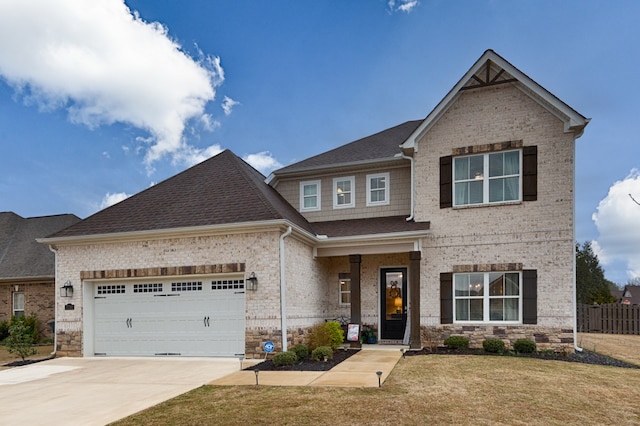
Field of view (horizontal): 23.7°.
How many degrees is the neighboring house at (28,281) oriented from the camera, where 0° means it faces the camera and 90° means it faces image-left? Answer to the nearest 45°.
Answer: approximately 0°

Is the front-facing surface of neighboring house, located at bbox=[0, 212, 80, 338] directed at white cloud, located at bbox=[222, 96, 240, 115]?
no

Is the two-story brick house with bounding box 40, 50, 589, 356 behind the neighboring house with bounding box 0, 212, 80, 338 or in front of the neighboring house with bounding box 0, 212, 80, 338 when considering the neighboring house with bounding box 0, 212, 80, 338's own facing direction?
in front

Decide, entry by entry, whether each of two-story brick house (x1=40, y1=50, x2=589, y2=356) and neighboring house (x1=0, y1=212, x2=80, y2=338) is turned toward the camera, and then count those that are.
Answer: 2

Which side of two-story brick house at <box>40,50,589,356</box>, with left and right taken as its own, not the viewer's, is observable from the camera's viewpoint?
front

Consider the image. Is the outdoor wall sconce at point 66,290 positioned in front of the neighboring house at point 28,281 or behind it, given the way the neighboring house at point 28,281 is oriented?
in front

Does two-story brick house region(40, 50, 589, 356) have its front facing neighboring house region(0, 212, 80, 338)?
no

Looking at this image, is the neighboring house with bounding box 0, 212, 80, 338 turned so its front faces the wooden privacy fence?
no

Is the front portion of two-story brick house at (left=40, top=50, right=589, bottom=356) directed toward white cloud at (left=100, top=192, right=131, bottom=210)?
no

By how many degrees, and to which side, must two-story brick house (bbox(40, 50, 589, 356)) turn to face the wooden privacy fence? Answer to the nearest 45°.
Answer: approximately 135° to its left
